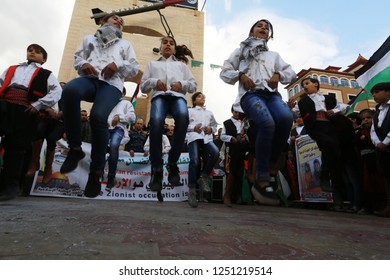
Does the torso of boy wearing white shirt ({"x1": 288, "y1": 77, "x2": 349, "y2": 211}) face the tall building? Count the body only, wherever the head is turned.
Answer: no

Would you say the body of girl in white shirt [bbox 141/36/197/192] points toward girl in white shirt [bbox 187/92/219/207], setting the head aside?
no

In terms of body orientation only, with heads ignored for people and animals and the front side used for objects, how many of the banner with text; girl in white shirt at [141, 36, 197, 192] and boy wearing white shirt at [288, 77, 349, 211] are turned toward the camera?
3

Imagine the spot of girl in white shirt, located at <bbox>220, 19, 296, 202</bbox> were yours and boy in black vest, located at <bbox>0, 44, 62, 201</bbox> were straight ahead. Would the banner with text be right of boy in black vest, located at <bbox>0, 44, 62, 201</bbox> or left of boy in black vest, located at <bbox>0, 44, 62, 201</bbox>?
right

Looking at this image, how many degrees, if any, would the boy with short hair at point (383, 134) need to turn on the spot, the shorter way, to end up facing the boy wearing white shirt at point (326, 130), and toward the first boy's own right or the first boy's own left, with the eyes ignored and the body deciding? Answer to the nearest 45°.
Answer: approximately 45° to the first boy's own right

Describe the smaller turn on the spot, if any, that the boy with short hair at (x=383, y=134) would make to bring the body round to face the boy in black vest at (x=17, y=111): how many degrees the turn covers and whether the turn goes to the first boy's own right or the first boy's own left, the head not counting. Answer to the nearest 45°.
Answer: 0° — they already face them

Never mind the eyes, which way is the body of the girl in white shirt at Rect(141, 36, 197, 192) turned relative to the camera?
toward the camera

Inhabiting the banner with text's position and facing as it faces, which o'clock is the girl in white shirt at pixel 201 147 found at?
The girl in white shirt is roughly at 11 o'clock from the banner with text.

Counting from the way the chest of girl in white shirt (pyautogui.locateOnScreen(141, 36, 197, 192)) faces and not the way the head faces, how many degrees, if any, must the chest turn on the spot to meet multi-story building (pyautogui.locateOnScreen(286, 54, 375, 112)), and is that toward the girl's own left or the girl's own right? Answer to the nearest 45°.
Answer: approximately 135° to the girl's own left

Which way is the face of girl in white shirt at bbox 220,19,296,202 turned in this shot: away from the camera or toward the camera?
toward the camera

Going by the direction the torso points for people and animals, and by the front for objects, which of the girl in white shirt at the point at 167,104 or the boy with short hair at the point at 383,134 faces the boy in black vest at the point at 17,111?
the boy with short hair

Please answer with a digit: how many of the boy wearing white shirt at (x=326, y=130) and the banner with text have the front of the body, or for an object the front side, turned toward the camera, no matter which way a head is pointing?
2

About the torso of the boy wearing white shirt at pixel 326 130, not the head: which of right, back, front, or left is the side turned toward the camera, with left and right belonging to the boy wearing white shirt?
front
